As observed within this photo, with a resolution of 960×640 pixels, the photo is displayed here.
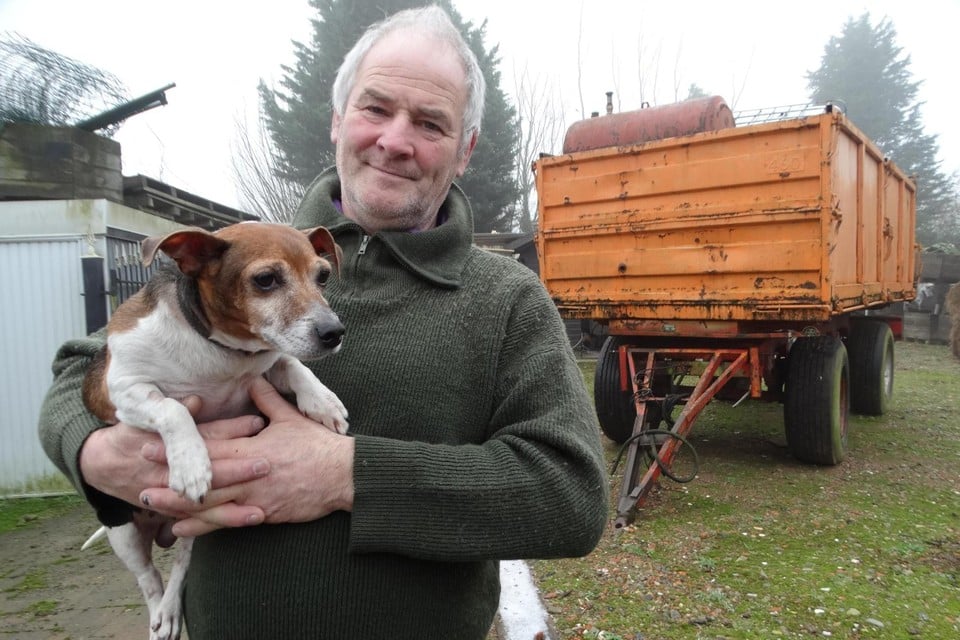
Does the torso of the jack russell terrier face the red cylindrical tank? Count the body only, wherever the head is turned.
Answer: no

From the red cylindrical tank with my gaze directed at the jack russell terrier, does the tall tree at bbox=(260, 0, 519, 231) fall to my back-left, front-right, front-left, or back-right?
back-right

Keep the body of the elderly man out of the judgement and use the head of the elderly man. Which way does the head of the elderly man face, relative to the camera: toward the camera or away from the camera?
toward the camera

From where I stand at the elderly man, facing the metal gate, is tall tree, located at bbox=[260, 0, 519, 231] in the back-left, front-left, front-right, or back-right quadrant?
front-right

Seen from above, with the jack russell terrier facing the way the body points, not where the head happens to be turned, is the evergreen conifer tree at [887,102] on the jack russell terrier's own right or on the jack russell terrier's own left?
on the jack russell terrier's own left

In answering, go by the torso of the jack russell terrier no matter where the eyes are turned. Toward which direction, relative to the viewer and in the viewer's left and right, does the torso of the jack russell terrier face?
facing the viewer and to the right of the viewer

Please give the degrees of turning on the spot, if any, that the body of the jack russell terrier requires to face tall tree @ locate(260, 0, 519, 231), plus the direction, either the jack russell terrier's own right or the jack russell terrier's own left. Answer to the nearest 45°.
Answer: approximately 135° to the jack russell terrier's own left

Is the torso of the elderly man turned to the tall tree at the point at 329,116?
no

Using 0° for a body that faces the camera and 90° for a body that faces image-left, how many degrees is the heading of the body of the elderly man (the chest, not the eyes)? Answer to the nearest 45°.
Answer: approximately 0°

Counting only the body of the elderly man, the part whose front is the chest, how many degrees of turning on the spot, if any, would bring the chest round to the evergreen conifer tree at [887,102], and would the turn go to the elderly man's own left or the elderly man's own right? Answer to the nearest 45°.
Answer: approximately 135° to the elderly man's own left

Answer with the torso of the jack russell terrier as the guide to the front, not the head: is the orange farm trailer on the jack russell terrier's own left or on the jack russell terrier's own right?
on the jack russell terrier's own left
